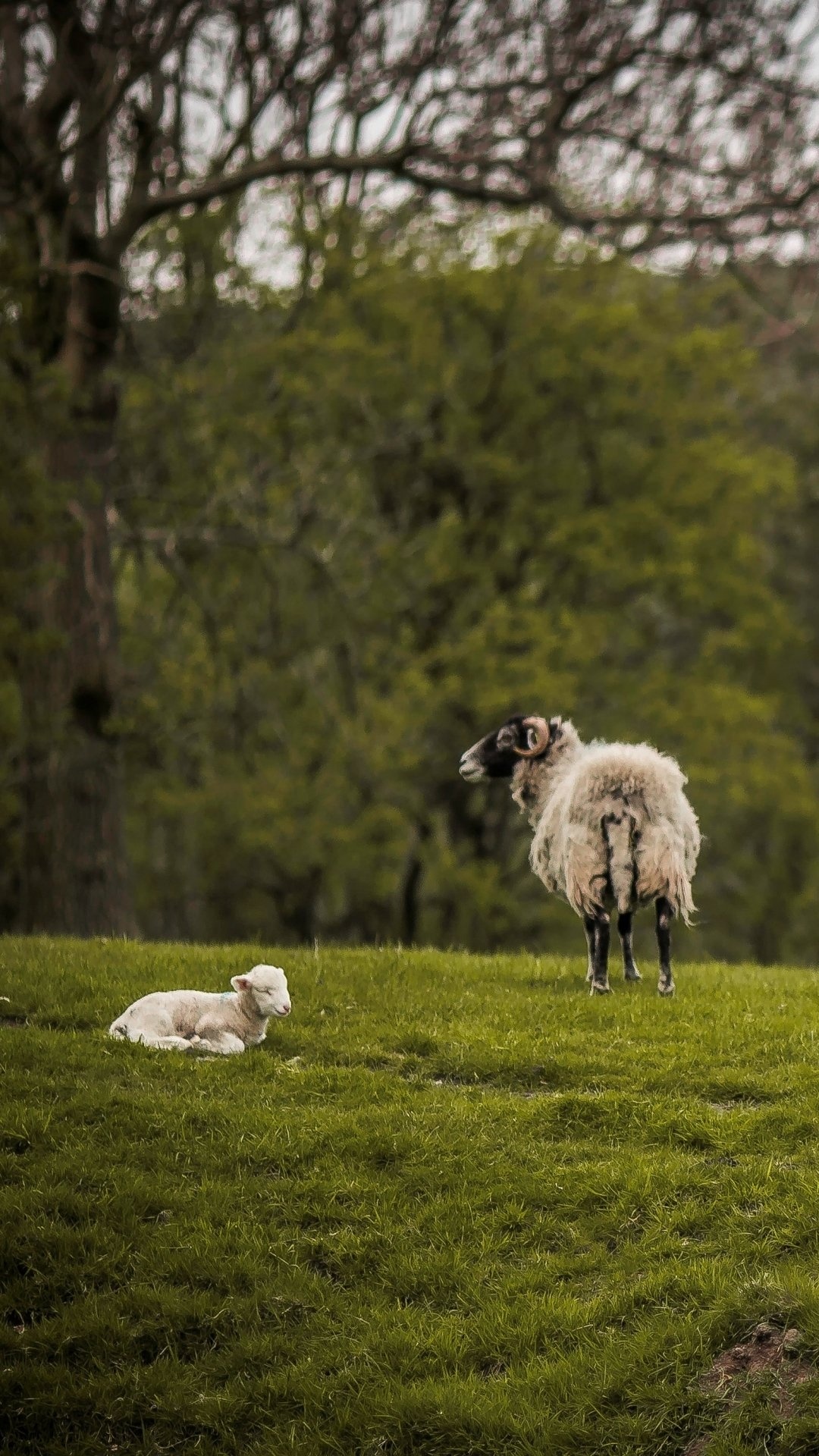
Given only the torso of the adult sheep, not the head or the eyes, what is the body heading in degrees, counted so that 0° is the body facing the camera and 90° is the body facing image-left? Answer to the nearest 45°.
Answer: approximately 135°

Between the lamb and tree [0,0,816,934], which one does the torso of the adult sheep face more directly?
the tree

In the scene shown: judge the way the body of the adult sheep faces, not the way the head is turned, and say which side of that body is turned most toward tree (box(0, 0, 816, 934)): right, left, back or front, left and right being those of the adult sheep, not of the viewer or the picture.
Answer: front

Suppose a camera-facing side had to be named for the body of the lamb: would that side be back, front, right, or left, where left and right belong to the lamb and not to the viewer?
right

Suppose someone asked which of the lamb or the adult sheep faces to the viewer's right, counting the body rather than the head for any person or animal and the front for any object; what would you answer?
the lamb

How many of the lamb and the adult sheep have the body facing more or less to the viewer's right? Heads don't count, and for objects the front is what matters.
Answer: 1

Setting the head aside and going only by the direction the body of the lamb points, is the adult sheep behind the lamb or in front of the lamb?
in front
